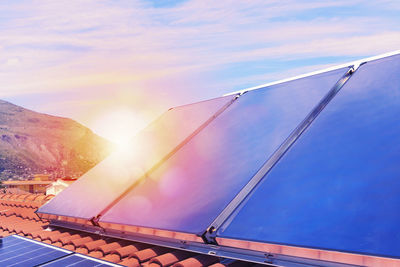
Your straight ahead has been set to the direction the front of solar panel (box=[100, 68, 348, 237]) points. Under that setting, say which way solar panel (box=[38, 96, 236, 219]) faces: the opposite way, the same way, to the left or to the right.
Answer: the same way

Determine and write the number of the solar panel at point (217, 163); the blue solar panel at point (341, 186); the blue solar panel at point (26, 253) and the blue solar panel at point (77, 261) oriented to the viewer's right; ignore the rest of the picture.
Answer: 0

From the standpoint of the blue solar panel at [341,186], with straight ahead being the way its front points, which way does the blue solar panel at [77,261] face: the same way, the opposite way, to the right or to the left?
the same way

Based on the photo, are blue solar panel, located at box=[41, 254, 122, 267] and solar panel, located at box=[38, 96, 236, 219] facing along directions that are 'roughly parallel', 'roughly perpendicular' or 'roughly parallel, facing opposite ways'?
roughly parallel

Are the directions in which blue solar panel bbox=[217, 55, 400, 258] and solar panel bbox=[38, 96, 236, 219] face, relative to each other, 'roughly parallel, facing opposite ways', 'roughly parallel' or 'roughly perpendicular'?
roughly parallel

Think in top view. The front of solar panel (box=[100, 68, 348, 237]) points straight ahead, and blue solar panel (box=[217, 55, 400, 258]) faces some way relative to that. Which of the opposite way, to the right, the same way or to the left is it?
the same way

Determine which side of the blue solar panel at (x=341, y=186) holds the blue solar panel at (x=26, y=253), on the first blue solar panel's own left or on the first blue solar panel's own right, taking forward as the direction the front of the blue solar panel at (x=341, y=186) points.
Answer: on the first blue solar panel's own right

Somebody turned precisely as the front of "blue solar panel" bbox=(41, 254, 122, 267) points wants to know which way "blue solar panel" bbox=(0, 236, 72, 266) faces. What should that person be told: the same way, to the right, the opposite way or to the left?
the same way

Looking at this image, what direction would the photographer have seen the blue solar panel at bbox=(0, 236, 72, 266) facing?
facing the viewer and to the left of the viewer

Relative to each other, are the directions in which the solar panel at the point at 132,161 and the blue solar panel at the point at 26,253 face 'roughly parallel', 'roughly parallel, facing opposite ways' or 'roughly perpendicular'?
roughly parallel

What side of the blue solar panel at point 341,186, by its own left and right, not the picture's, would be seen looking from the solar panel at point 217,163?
right
